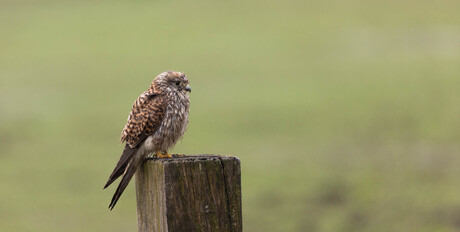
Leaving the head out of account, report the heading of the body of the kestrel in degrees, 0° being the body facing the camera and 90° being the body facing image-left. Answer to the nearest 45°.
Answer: approximately 270°
